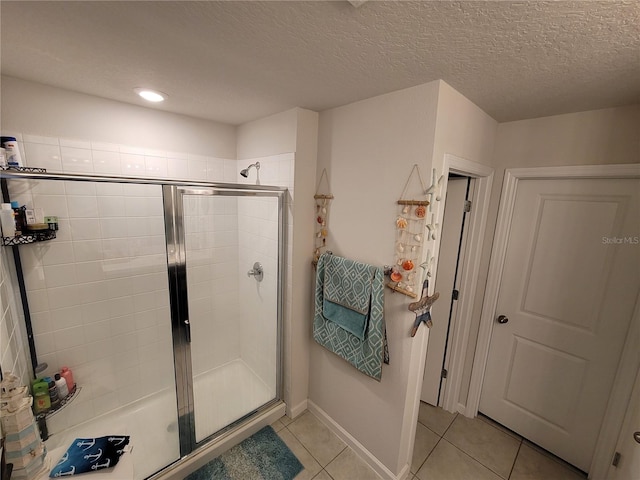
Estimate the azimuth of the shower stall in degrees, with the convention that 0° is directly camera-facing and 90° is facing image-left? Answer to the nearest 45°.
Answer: approximately 315°
